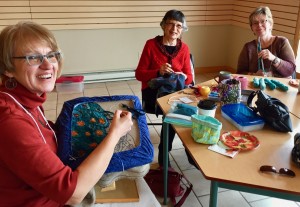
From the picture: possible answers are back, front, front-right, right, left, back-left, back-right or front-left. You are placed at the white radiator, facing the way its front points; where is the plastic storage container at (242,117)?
front

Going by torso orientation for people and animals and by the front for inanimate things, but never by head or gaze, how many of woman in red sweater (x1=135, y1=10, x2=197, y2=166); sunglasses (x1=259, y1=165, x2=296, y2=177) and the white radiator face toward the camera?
3

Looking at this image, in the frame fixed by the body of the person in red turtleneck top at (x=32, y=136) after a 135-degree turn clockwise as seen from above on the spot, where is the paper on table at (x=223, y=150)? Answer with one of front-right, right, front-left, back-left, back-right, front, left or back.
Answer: back

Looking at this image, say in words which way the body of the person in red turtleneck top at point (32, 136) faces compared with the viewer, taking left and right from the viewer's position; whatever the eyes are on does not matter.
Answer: facing the viewer and to the right of the viewer

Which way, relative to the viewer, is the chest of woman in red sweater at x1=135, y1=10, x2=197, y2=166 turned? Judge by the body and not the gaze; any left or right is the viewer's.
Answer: facing the viewer

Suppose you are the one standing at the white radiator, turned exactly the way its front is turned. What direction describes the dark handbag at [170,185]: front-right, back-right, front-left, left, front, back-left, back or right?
front

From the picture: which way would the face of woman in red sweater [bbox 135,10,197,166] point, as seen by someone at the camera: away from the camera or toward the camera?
toward the camera

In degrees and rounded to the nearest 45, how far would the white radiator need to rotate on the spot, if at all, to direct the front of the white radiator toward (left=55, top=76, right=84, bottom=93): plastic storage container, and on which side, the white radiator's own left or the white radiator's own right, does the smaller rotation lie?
approximately 45° to the white radiator's own right

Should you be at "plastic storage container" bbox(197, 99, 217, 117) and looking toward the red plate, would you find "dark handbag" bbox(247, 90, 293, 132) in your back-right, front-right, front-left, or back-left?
front-left

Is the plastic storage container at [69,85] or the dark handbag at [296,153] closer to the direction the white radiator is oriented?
the dark handbag

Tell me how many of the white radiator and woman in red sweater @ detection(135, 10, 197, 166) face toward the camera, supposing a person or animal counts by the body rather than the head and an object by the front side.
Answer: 2

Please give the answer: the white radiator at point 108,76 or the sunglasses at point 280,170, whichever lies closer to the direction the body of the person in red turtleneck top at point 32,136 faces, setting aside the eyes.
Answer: the sunglasses

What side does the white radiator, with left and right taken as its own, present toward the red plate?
front

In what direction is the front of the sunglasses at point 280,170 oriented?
toward the camera

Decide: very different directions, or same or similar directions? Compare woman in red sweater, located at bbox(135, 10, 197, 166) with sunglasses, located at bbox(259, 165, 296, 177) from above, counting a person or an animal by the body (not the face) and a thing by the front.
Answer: same or similar directions

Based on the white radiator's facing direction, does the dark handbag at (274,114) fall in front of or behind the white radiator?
in front
